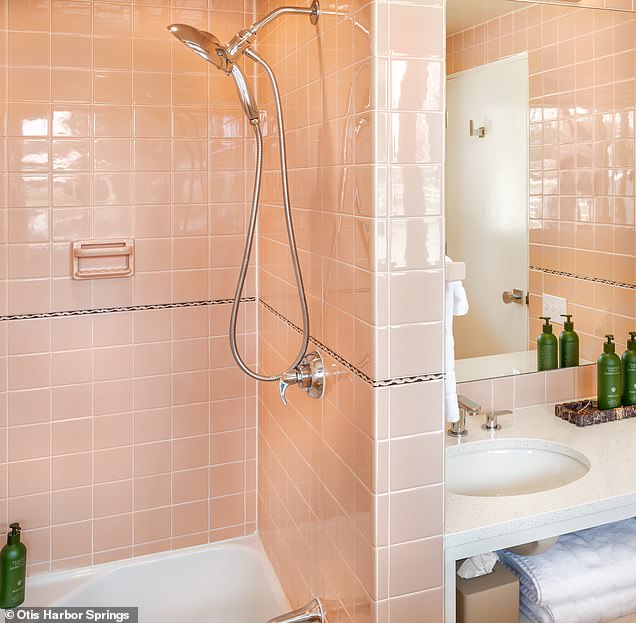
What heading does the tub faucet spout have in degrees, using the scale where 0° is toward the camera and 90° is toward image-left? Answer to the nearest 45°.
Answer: approximately 90°

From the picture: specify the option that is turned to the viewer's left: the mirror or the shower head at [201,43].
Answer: the shower head

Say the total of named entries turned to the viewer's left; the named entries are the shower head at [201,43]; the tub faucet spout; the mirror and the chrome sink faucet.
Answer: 2

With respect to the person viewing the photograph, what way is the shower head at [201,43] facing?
facing to the left of the viewer

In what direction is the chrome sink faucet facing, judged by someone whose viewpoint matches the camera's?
facing the viewer and to the right of the viewer

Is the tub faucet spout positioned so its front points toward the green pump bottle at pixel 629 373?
no

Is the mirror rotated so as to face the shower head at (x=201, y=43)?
no

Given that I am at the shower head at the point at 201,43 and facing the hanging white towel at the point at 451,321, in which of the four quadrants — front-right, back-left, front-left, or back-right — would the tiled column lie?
front-right

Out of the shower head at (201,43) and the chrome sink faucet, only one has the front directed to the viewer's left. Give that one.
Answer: the shower head

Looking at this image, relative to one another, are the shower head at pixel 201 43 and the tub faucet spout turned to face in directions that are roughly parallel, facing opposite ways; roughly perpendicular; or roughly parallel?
roughly parallel

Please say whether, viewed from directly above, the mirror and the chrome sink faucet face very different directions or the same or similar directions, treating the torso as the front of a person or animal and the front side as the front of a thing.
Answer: same or similar directions

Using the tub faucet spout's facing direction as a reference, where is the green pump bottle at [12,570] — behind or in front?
in front
